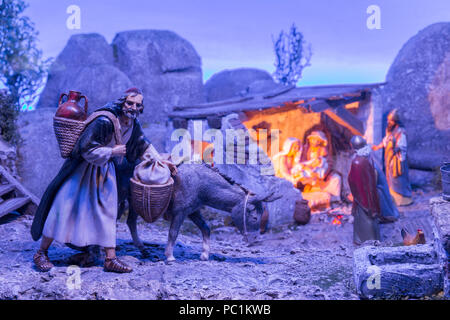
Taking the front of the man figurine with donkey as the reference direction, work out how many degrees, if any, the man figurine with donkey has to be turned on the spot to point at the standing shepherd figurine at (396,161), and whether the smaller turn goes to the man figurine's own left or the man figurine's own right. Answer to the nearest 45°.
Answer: approximately 90° to the man figurine's own left

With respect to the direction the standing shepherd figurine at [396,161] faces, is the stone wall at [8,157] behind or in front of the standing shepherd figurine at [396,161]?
in front

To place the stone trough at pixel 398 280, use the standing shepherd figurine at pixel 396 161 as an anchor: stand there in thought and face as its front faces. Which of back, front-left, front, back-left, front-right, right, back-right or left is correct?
front-left

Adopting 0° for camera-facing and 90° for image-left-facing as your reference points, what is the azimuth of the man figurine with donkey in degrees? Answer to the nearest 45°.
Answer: approximately 315°

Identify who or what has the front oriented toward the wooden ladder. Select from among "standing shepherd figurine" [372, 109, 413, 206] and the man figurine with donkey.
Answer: the standing shepherd figurine

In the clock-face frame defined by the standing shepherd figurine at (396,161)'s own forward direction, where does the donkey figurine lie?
The donkey figurine is roughly at 11 o'clock from the standing shepherd figurine.

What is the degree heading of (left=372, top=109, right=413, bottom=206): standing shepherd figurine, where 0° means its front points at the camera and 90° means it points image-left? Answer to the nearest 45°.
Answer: approximately 45°

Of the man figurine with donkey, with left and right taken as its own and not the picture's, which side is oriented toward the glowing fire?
left

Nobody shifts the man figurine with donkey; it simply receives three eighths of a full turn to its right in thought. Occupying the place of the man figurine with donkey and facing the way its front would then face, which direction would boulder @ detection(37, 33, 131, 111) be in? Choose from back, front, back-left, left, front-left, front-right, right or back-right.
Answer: right

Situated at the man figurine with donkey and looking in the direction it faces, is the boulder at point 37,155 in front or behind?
behind
